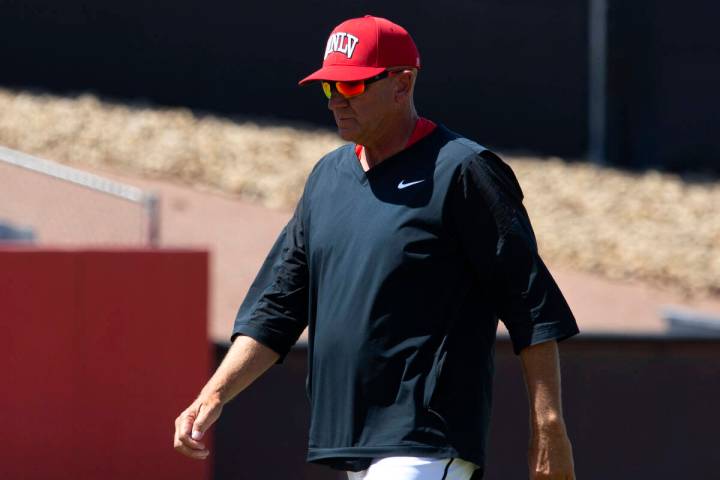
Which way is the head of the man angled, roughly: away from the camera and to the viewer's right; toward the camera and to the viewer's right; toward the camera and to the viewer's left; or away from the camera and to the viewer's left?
toward the camera and to the viewer's left

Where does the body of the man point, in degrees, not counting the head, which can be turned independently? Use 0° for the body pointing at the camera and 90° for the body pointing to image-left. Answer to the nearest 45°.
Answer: approximately 45°
